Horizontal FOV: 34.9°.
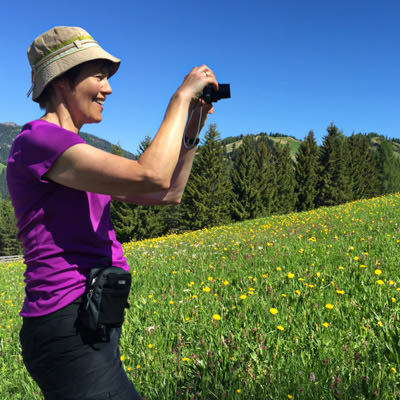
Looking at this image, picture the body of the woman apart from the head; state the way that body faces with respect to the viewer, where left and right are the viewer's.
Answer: facing to the right of the viewer

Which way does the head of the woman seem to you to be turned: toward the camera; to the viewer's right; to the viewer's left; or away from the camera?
to the viewer's right

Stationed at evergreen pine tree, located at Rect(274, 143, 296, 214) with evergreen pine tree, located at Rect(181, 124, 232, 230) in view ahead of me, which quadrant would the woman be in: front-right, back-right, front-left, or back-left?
front-left

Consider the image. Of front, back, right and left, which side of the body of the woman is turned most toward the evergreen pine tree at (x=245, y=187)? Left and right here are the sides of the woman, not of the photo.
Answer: left

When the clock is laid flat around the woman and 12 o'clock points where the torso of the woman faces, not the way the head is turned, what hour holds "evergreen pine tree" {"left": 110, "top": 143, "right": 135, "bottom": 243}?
The evergreen pine tree is roughly at 9 o'clock from the woman.

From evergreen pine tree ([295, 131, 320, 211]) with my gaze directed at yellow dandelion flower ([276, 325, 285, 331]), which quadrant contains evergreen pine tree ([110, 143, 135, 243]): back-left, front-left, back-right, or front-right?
front-right

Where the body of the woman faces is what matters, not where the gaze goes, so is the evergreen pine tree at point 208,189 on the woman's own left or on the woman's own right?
on the woman's own left

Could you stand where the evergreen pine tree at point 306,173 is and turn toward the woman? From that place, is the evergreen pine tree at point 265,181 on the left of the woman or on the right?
right

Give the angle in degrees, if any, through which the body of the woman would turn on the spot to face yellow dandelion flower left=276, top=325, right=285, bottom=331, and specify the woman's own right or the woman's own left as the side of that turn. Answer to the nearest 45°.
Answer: approximately 45° to the woman's own left
